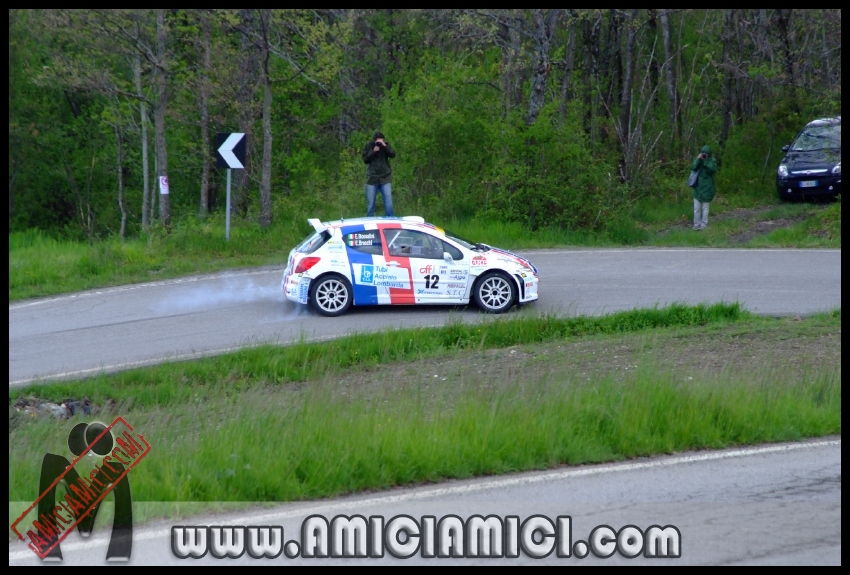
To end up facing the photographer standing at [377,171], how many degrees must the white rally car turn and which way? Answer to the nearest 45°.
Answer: approximately 90° to its left

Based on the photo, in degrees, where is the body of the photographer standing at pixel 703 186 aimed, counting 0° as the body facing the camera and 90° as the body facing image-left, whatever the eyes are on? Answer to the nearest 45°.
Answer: approximately 45°

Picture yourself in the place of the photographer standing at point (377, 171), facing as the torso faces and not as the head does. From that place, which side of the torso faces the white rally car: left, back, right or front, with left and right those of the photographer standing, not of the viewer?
front

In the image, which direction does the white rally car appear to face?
to the viewer's right

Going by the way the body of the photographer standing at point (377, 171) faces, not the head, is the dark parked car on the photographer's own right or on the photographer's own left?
on the photographer's own left

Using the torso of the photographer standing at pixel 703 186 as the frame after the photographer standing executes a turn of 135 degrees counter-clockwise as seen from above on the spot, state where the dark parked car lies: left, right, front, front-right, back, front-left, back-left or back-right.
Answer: front-left

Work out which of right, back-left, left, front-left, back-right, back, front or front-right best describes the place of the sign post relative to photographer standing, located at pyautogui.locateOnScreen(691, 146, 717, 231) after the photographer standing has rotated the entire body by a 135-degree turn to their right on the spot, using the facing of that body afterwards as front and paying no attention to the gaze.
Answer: front-left

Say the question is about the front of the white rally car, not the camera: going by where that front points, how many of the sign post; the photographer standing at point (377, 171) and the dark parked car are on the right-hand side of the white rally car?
0

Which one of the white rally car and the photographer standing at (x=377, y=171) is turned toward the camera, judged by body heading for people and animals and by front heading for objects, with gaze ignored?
the photographer standing

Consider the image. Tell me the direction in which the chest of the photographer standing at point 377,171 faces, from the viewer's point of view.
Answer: toward the camera

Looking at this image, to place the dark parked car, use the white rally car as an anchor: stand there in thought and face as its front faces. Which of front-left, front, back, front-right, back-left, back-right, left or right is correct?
front-left

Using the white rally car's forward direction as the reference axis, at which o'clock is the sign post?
The sign post is roughly at 8 o'clock from the white rally car.

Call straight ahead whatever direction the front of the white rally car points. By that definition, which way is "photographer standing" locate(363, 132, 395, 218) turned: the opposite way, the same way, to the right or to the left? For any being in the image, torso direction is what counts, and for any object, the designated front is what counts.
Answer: to the right
